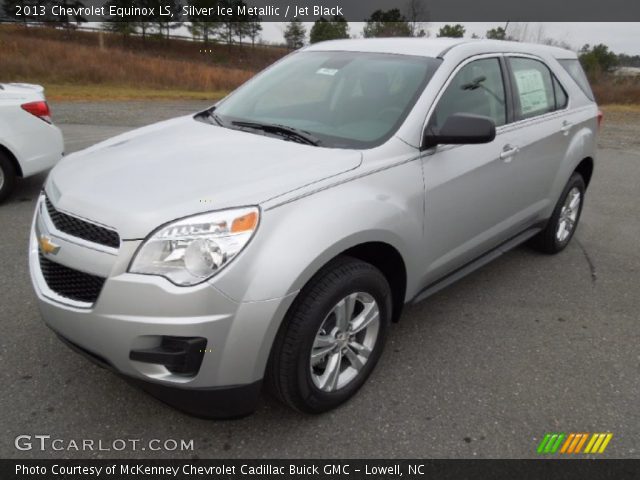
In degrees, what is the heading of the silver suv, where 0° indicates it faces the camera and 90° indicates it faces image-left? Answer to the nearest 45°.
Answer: approximately 45°

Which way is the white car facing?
to the viewer's left

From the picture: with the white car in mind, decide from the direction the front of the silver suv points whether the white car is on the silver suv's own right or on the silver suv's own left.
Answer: on the silver suv's own right
